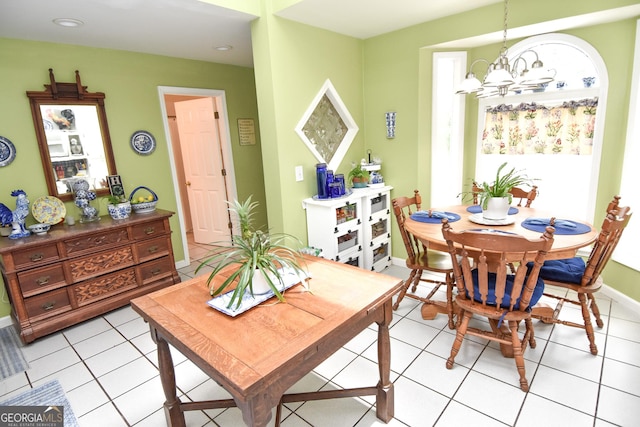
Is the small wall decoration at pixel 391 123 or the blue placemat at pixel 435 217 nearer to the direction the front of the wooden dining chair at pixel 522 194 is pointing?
the blue placemat

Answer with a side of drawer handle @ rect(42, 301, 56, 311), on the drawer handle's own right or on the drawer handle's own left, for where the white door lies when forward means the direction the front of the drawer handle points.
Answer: on the drawer handle's own left

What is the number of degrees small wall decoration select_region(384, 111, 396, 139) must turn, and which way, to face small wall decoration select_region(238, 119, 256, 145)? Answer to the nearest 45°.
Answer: approximately 45° to its right

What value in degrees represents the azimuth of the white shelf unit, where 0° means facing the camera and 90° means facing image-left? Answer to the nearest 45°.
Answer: approximately 315°

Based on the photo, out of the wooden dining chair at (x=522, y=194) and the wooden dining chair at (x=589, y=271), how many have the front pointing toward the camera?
1

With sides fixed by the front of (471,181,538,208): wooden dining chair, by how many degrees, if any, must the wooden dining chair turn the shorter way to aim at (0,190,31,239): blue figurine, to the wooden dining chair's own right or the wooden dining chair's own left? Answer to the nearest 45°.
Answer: approximately 45° to the wooden dining chair's own right

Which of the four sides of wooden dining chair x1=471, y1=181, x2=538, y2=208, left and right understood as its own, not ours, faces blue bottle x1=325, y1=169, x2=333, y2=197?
right

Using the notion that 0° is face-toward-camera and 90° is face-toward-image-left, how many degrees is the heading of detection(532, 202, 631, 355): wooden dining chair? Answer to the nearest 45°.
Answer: approximately 90°

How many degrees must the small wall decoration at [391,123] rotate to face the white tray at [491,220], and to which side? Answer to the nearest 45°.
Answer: approximately 90° to its left

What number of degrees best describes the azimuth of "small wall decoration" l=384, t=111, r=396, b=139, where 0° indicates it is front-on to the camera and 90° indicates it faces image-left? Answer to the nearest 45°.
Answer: approximately 45°

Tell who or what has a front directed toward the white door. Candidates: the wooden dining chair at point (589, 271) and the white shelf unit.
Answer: the wooden dining chair
